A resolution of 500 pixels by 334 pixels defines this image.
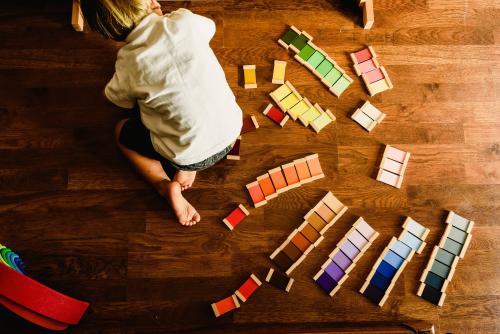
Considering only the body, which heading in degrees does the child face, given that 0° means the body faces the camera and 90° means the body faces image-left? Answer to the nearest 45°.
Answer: approximately 135°

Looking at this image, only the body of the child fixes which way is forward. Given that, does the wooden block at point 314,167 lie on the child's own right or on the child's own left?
on the child's own right

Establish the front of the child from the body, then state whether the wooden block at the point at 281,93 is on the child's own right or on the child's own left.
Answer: on the child's own right

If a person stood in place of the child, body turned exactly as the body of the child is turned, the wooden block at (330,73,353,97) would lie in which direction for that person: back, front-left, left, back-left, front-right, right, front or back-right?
right

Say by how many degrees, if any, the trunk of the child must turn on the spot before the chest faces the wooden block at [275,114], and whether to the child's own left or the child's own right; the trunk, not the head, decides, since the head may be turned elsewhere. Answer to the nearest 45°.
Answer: approximately 90° to the child's own right

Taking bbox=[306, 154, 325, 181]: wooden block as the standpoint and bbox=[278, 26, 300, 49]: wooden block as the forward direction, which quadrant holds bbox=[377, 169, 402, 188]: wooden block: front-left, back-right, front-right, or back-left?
back-right

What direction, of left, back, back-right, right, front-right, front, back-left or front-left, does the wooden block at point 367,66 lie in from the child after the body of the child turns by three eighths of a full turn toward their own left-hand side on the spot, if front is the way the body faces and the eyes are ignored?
back-left

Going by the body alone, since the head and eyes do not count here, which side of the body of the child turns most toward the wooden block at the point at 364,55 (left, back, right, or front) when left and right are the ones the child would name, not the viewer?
right

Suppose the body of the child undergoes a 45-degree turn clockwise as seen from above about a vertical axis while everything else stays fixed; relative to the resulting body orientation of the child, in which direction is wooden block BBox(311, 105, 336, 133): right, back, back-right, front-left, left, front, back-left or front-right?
front-right

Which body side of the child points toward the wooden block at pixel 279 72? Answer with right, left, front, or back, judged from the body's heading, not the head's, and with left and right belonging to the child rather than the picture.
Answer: right

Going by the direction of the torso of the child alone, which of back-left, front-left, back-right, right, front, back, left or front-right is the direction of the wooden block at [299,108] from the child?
right
